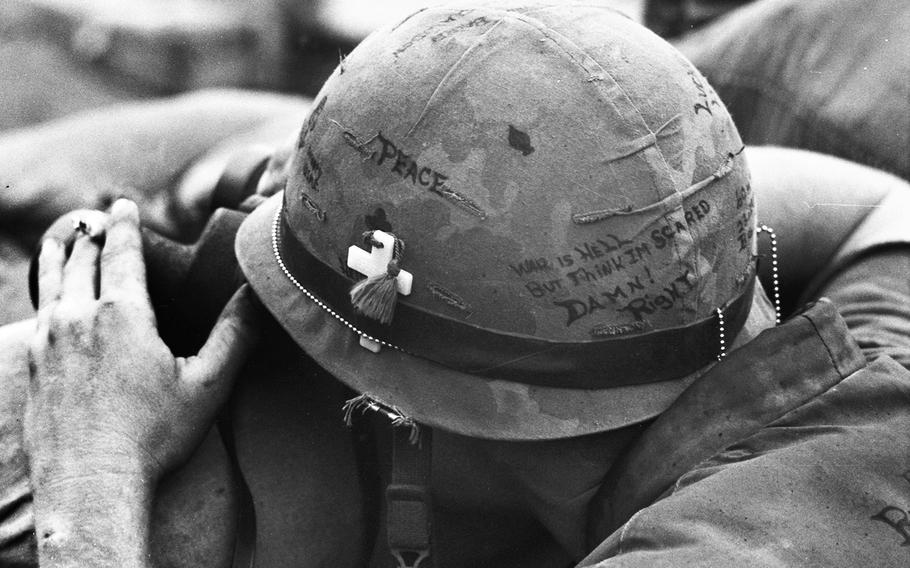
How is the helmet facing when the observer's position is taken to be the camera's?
facing the viewer and to the left of the viewer
